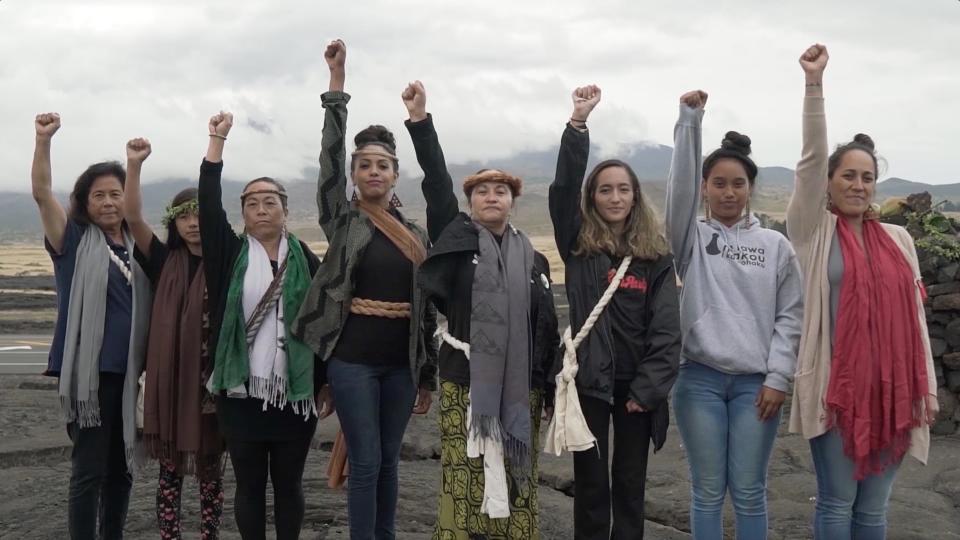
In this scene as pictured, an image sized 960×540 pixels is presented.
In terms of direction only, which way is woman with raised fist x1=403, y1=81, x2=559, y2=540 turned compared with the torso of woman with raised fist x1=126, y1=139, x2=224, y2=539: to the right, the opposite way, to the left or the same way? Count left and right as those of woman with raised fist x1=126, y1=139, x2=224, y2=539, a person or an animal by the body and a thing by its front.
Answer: the same way

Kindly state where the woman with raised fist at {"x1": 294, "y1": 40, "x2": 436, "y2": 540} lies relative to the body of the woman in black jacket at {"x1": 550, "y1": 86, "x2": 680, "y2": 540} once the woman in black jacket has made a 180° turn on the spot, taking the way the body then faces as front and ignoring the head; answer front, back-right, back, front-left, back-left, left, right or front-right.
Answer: left

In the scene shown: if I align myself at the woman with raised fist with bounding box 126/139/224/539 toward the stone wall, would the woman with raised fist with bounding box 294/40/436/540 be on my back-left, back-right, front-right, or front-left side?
front-right

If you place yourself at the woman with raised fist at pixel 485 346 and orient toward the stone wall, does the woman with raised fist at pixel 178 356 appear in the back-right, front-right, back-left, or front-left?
back-left

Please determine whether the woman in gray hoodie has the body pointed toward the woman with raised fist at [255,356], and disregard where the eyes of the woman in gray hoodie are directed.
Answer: no

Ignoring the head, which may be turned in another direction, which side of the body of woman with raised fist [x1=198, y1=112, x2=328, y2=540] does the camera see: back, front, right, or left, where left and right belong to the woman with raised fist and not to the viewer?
front

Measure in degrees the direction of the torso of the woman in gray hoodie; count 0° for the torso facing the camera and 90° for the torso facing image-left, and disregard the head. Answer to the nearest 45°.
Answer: approximately 0°

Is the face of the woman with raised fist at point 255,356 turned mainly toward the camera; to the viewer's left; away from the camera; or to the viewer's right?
toward the camera

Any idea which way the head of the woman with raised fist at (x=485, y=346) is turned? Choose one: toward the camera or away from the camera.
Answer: toward the camera

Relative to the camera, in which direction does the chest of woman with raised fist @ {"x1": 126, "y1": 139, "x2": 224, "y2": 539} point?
toward the camera

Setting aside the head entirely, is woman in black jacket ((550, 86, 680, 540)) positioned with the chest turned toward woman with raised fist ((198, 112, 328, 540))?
no

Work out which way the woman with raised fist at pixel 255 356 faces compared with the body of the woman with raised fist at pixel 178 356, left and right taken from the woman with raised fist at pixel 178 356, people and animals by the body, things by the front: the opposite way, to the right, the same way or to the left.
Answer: the same way

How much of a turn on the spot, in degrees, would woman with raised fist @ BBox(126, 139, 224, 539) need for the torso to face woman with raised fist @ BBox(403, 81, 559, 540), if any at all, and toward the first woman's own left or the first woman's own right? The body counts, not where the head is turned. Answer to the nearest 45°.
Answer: approximately 45° to the first woman's own left

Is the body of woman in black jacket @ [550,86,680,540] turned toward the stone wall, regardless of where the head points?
no

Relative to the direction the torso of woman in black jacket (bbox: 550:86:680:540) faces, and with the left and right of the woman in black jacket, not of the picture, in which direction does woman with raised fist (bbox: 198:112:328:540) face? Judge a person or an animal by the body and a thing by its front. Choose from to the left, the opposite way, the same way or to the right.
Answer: the same way

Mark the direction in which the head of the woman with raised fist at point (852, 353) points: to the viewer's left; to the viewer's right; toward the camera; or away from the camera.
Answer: toward the camera

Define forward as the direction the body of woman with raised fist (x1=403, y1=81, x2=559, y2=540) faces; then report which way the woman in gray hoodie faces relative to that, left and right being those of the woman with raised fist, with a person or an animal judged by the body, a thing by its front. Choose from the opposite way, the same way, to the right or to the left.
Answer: the same way

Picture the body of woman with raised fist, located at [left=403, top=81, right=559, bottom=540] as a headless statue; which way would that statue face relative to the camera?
toward the camera
